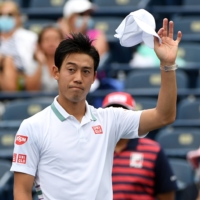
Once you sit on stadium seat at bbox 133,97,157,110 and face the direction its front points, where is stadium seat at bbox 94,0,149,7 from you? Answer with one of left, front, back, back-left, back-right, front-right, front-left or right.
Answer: back

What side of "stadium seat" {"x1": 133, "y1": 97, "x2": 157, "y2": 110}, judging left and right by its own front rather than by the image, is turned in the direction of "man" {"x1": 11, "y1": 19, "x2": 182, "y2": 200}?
front

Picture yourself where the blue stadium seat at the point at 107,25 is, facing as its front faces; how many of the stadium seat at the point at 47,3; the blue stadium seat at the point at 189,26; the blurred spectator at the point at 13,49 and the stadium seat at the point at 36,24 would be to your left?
1

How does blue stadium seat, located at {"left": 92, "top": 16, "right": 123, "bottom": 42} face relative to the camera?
toward the camera

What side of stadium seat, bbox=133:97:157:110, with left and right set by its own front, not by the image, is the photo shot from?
front

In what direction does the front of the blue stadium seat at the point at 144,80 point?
toward the camera

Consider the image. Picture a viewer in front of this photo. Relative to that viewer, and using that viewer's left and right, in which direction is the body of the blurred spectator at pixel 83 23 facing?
facing the viewer and to the right of the viewer

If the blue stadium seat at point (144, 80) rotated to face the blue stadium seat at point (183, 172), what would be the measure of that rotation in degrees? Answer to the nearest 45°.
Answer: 0° — it already faces it

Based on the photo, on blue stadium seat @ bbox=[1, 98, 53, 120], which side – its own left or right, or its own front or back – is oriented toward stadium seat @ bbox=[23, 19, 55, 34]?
back

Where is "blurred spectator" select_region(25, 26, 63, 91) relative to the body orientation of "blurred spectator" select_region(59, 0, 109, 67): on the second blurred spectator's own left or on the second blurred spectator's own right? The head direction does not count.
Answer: on the second blurred spectator's own right
